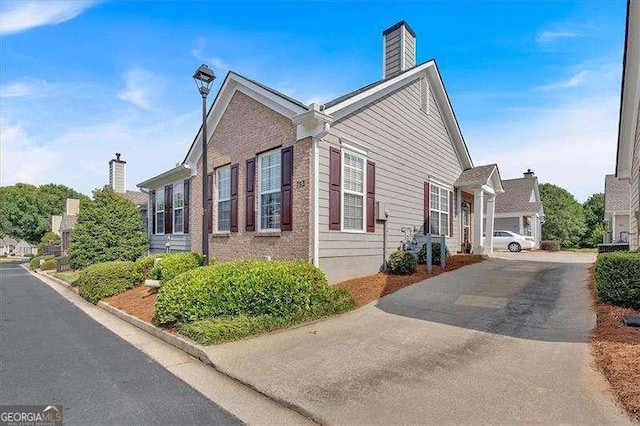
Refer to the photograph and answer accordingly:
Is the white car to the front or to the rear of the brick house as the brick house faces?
to the rear

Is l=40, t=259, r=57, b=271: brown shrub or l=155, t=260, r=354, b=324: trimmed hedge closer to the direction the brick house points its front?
the trimmed hedge

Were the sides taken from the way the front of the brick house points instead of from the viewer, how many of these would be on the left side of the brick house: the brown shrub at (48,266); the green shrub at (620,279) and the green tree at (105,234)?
1

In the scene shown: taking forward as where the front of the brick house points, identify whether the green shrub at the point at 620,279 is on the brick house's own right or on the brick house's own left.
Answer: on the brick house's own left

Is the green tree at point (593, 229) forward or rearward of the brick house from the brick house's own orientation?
rearward
